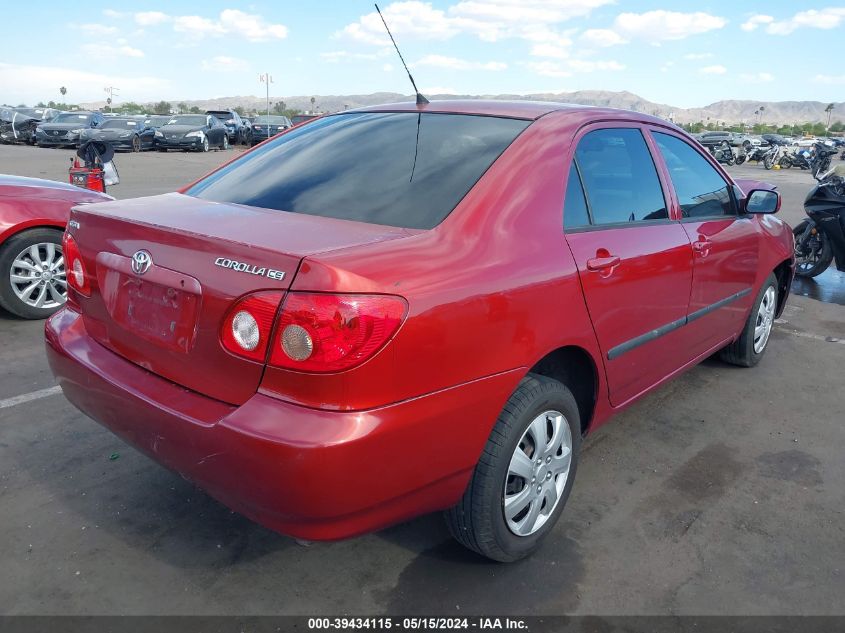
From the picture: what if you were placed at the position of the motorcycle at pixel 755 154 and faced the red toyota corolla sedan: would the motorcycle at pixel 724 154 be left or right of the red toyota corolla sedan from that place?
right

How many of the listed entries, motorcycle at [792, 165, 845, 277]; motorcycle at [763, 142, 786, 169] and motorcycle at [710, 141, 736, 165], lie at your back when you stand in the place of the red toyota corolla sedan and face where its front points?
0

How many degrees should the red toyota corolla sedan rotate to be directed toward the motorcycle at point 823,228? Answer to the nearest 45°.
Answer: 0° — it already faces it

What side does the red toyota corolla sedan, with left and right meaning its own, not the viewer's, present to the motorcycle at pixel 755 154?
front

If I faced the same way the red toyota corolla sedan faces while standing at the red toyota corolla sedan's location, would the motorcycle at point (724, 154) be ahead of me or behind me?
ahead

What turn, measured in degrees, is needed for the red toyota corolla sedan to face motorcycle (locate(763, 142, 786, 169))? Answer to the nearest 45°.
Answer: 0° — it already faces it

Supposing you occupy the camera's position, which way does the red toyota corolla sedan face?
facing away from the viewer and to the right of the viewer
